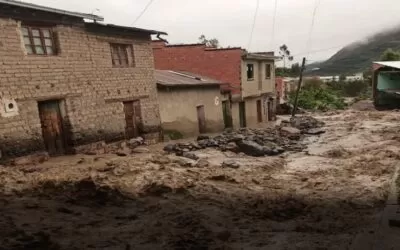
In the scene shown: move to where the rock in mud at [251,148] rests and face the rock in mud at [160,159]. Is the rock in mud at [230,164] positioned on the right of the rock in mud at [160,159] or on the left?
left

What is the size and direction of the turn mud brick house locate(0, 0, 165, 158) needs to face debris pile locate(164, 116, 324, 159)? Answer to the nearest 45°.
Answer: approximately 45° to its left

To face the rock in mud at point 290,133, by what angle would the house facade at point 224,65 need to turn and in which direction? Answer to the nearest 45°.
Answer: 0° — it already faces it

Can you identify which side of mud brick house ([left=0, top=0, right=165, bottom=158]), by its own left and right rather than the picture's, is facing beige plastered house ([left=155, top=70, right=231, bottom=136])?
left

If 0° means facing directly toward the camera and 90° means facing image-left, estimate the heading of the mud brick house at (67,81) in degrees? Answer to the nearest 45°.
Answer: approximately 315°

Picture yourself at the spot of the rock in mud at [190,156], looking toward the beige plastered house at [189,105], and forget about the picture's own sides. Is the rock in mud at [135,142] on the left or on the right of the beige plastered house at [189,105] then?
left

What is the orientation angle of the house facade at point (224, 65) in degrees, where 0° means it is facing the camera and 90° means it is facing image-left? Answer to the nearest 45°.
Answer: approximately 315°

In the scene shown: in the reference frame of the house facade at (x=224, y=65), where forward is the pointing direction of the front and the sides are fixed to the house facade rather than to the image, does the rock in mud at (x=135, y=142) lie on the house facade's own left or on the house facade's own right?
on the house facade's own right

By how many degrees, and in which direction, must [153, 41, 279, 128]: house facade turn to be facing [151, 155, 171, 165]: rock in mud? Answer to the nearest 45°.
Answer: approximately 45° to its right
